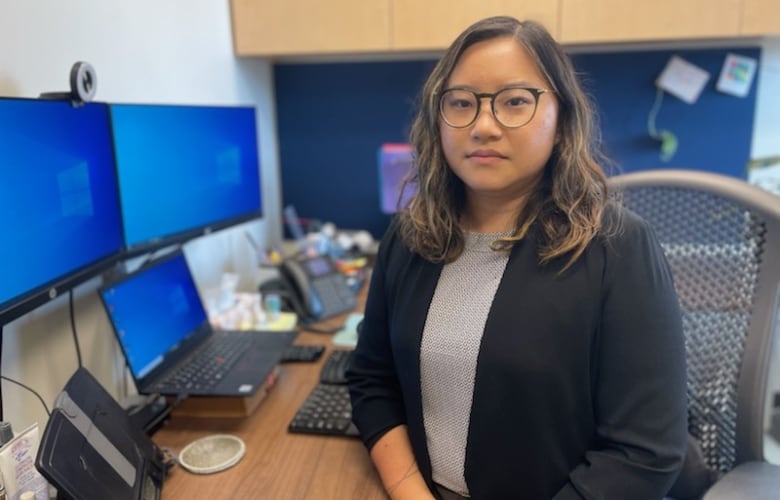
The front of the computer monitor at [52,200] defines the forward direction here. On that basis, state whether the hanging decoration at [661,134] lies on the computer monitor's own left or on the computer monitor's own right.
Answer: on the computer monitor's own left

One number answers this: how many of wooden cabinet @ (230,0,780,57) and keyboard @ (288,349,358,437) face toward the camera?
1

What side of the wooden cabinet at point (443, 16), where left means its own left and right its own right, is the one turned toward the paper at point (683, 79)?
left

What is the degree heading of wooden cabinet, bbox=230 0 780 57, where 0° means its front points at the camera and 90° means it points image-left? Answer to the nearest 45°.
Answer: approximately 0°

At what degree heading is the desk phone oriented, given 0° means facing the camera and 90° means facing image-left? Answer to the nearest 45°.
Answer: approximately 315°

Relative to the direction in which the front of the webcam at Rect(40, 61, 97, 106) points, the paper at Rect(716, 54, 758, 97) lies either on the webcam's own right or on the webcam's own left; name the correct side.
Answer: on the webcam's own left
